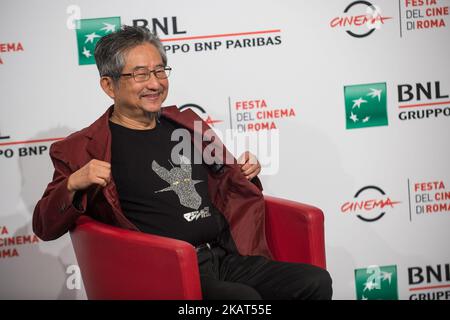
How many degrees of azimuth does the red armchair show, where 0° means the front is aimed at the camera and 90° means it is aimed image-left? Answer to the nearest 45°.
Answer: approximately 315°

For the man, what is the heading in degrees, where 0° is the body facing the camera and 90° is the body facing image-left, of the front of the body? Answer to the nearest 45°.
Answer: approximately 315°

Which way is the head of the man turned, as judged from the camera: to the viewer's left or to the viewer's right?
to the viewer's right
